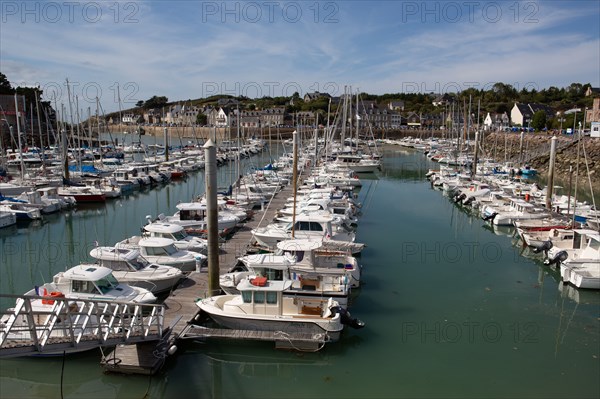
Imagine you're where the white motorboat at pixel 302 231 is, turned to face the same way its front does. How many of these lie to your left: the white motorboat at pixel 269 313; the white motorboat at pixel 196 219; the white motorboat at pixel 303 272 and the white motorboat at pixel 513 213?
2

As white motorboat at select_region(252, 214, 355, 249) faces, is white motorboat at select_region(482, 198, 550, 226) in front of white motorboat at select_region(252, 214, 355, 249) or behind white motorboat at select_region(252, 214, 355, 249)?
behind

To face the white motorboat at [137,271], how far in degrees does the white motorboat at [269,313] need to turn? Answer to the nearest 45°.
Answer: approximately 45° to its right

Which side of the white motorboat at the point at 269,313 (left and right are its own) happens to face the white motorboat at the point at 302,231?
right

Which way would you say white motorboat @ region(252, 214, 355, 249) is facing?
to the viewer's left

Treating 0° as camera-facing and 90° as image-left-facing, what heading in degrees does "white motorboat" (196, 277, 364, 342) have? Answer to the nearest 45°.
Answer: approximately 90°
